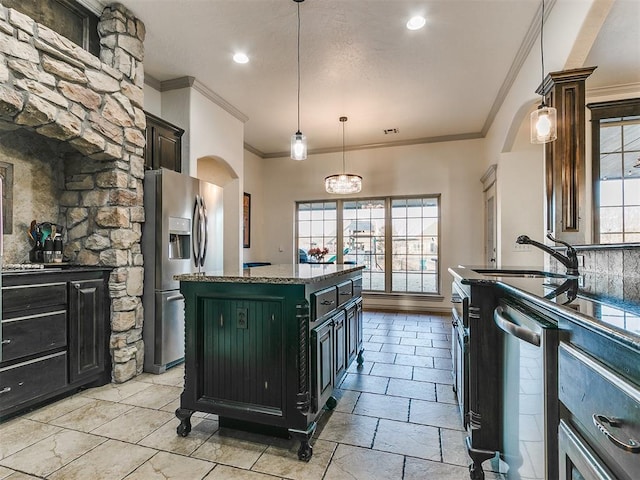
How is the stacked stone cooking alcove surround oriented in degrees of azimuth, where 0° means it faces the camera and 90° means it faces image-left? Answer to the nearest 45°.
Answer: approximately 315°

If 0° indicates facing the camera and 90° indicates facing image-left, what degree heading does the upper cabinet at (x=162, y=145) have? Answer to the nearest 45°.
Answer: approximately 315°

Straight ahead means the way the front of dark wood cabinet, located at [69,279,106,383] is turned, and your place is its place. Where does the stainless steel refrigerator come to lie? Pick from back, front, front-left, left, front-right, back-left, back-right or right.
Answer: front-left

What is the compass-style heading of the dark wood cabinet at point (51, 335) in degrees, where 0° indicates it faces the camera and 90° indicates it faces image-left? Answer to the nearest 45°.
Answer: approximately 315°

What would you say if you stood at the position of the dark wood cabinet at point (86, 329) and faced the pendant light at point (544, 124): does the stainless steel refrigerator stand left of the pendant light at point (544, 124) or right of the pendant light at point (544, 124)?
left
